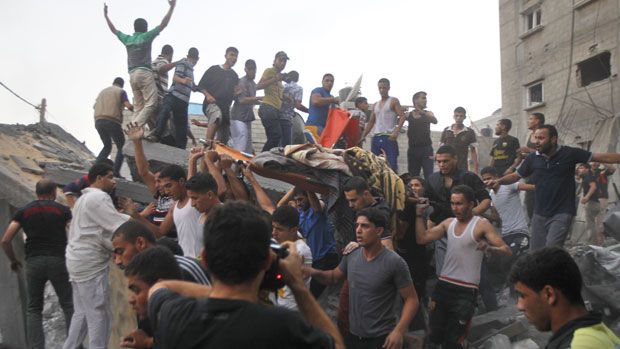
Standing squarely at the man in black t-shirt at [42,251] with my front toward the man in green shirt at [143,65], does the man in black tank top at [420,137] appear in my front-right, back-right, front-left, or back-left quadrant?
front-right

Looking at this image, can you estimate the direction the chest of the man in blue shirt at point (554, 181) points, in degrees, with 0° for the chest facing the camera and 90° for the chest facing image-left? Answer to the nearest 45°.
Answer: approximately 45°

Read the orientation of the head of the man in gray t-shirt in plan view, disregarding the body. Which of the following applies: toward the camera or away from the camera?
toward the camera

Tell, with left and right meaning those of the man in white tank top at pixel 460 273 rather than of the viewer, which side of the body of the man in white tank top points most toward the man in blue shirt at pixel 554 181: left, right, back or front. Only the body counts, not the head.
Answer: back

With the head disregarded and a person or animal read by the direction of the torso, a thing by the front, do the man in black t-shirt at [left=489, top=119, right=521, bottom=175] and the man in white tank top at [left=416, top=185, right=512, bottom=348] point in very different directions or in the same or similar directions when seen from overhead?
same or similar directions

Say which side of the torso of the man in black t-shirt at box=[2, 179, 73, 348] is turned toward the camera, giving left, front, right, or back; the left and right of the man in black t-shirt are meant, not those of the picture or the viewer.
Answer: back

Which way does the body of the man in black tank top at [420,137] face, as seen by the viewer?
toward the camera

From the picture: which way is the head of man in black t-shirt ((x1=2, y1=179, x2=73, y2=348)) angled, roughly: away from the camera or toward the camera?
away from the camera

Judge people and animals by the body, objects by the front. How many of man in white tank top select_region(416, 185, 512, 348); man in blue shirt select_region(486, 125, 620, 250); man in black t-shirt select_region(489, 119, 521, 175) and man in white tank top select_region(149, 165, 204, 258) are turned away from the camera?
0

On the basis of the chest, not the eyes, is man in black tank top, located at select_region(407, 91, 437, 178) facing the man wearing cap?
no

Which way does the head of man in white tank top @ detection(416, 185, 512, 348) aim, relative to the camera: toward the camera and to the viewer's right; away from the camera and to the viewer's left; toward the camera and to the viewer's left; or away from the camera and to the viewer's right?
toward the camera and to the viewer's left

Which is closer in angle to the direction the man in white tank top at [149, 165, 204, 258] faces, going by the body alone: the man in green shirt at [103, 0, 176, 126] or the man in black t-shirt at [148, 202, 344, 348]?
the man in black t-shirt

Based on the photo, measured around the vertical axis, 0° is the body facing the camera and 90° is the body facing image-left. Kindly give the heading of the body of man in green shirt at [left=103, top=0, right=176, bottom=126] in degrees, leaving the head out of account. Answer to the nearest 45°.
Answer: approximately 180°

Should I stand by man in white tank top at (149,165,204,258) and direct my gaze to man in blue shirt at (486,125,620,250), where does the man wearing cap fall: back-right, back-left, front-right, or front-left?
front-left

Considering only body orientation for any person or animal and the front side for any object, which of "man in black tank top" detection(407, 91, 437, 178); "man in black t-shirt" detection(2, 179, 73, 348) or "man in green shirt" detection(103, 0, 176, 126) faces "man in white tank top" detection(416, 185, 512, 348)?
"man in black tank top" detection(407, 91, 437, 178)

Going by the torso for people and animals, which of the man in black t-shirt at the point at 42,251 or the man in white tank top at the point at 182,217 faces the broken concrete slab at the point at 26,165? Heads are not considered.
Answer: the man in black t-shirt
